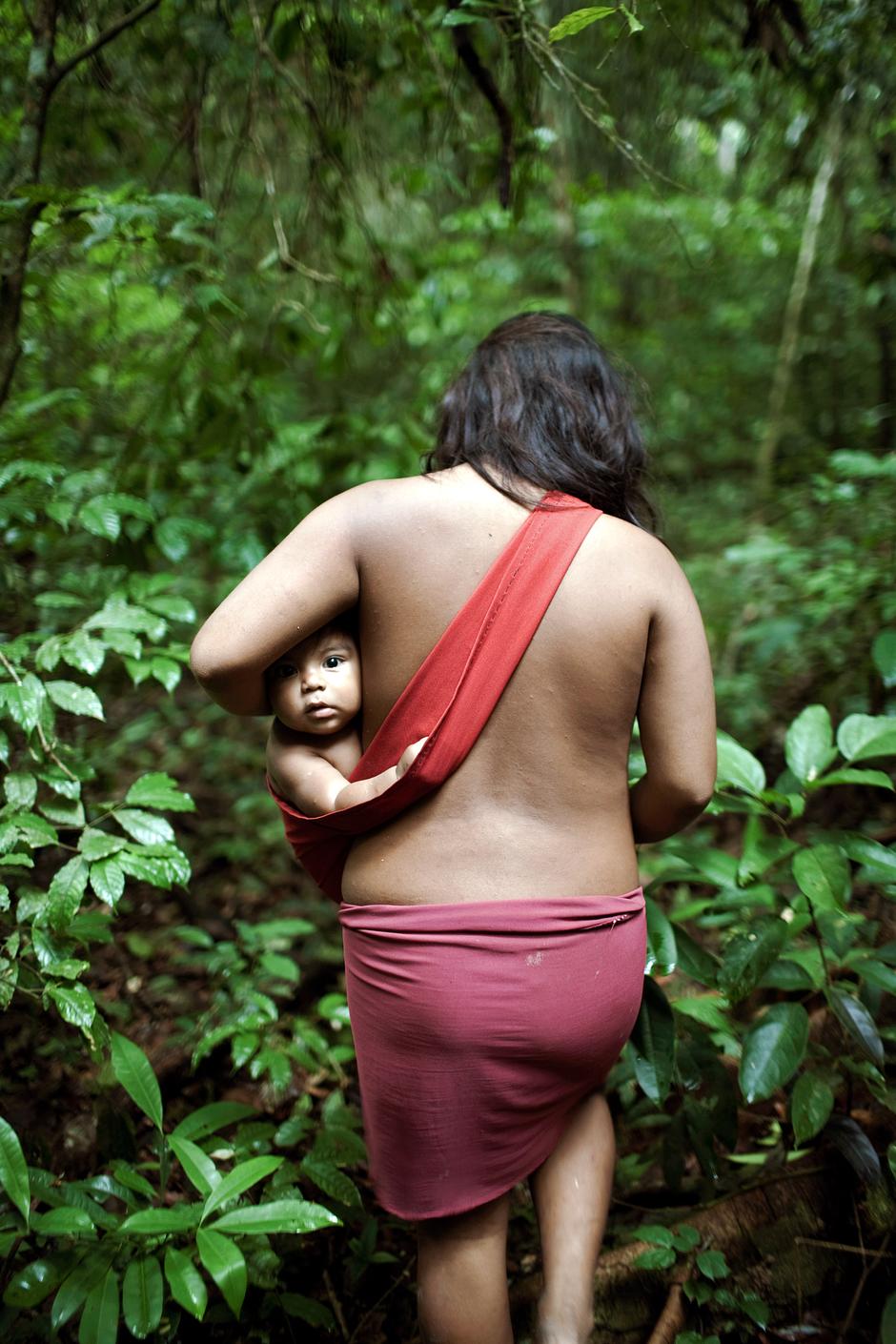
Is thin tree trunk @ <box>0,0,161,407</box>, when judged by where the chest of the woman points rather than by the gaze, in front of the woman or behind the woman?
in front

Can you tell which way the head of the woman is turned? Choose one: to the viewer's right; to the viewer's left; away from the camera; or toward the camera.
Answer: away from the camera

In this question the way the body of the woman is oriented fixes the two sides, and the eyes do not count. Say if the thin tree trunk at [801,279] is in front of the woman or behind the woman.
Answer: in front

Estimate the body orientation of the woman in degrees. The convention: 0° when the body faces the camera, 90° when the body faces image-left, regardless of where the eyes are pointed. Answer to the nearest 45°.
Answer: approximately 180°

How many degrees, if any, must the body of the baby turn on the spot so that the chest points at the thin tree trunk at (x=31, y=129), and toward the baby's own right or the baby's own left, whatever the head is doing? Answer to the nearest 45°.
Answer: approximately 180°

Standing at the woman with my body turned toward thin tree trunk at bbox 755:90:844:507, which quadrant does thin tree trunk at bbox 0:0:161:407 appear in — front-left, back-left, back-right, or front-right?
front-left

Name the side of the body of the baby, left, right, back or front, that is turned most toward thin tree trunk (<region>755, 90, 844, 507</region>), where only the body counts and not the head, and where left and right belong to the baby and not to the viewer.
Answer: left

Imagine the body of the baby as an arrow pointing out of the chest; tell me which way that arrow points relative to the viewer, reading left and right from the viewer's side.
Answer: facing the viewer and to the right of the viewer

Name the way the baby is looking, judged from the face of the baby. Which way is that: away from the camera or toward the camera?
toward the camera
